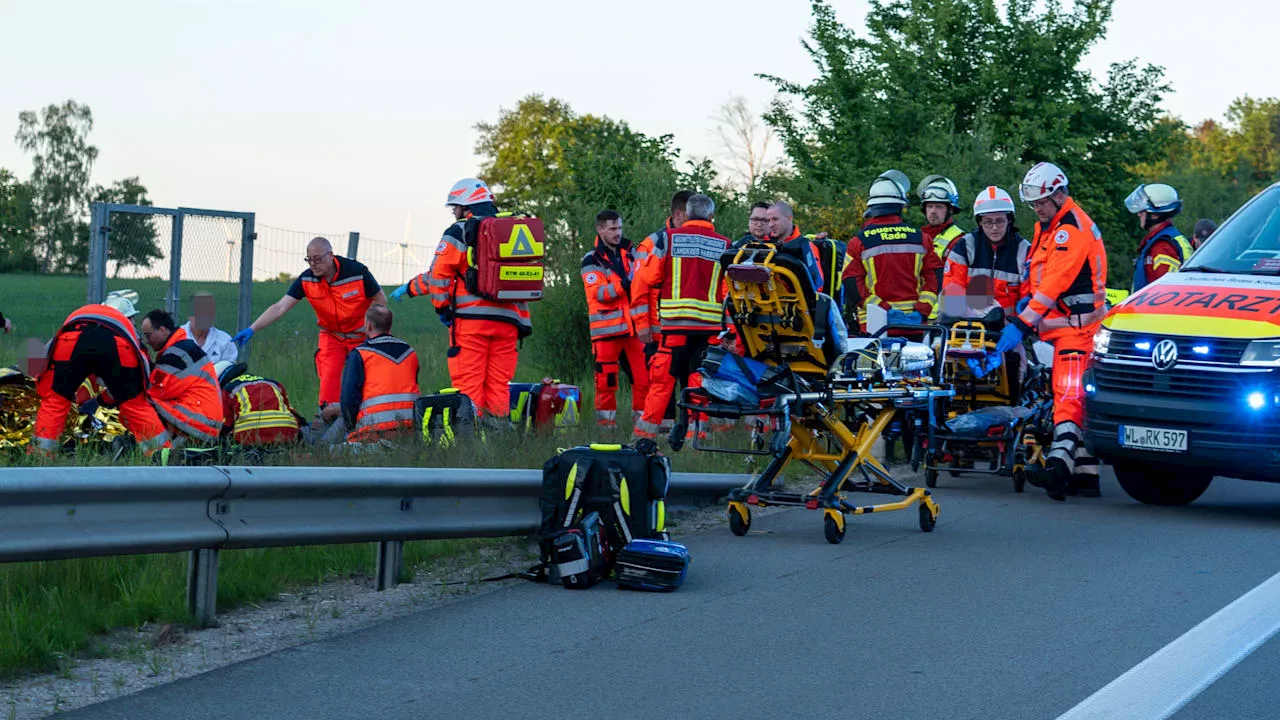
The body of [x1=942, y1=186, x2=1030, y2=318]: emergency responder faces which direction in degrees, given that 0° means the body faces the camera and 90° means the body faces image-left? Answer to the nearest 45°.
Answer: approximately 0°

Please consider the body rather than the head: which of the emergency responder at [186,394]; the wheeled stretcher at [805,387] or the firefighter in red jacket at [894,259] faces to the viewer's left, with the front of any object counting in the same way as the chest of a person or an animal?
the emergency responder

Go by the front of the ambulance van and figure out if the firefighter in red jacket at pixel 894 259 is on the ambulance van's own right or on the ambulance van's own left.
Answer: on the ambulance van's own right

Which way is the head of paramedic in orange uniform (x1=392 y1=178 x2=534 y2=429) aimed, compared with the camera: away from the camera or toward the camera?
away from the camera

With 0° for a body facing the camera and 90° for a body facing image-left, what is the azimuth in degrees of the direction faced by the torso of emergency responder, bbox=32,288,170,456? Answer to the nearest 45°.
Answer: approximately 180°

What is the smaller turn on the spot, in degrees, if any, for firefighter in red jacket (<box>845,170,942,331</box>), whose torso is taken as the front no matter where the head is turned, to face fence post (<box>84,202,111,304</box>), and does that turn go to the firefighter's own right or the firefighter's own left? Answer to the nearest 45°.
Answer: approximately 90° to the firefighter's own left

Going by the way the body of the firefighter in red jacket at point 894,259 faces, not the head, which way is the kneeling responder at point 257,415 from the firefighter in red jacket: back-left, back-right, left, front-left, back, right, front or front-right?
back-left

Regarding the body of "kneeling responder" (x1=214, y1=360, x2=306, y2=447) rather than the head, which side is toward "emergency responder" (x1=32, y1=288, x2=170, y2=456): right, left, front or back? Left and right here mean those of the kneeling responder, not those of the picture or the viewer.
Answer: left

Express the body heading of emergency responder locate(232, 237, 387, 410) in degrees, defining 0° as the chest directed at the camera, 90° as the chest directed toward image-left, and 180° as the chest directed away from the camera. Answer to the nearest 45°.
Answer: approximately 45°

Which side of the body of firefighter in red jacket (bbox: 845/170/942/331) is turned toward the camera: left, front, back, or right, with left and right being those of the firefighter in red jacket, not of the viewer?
back
